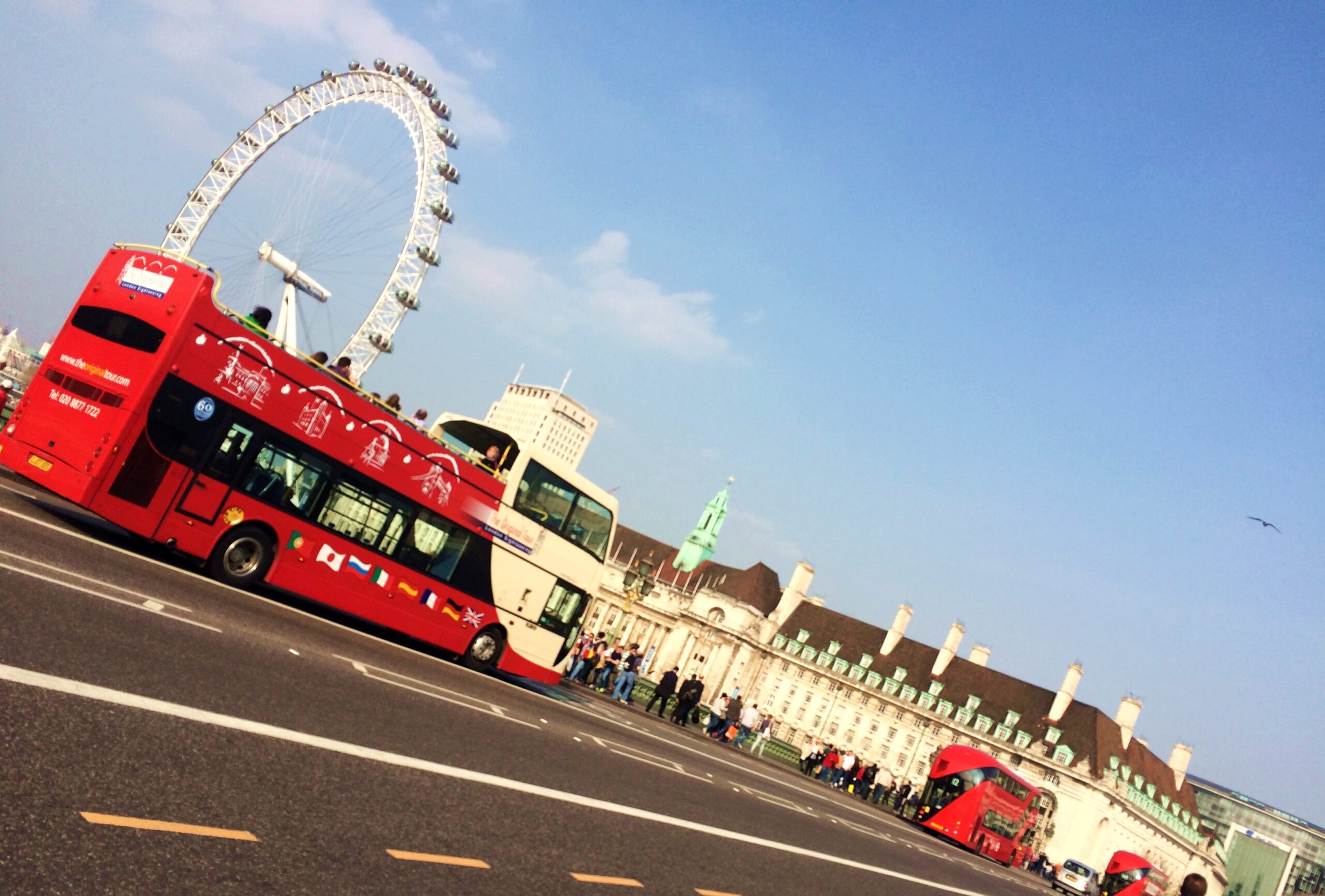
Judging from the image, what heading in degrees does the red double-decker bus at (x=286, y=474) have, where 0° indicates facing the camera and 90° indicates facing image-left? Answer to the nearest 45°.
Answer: approximately 225°
